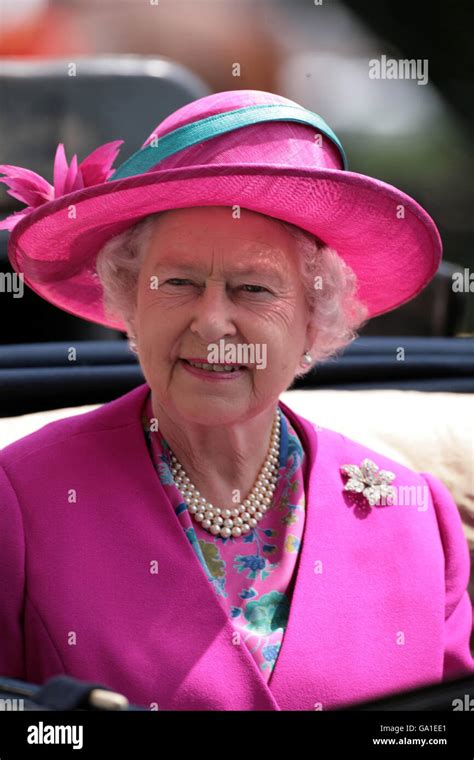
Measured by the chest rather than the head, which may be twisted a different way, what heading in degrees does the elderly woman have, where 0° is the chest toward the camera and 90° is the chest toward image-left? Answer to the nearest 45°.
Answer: approximately 0°
